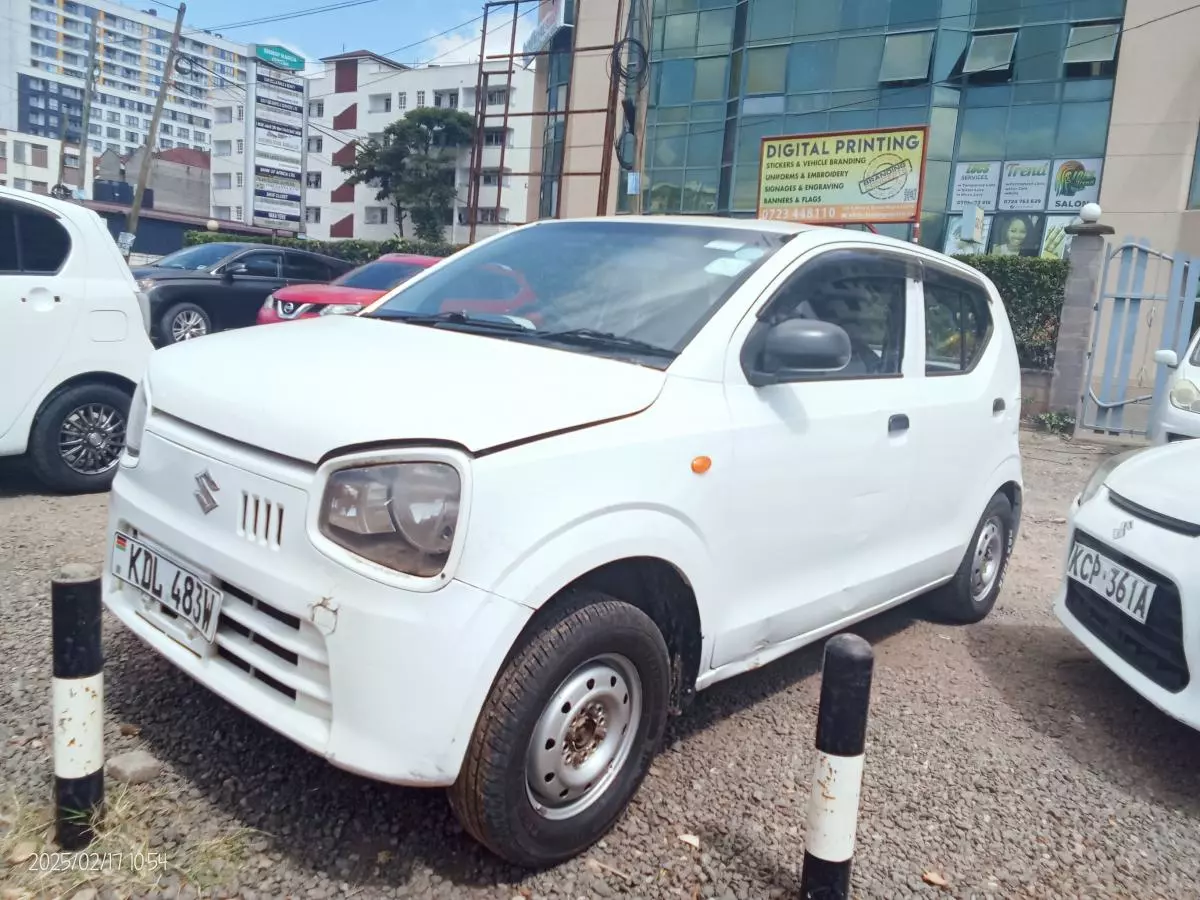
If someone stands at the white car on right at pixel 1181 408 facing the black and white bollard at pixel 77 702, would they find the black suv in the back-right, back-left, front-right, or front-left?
front-right

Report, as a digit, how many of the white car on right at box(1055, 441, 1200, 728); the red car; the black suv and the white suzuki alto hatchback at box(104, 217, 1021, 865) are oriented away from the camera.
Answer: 0

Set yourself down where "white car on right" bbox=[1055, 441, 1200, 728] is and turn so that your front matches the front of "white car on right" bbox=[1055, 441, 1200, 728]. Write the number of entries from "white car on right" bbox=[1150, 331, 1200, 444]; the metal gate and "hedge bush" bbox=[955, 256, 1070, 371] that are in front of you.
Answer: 0

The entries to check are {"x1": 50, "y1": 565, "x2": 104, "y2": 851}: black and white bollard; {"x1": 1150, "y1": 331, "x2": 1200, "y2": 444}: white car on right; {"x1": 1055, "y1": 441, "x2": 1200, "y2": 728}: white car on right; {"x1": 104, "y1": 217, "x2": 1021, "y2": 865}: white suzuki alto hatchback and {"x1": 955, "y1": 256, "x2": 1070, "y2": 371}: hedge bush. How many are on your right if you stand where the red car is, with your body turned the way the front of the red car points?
0

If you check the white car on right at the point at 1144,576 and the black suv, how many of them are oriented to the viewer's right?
0

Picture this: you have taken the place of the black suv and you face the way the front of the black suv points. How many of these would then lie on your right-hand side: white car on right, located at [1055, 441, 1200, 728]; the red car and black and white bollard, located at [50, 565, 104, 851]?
0

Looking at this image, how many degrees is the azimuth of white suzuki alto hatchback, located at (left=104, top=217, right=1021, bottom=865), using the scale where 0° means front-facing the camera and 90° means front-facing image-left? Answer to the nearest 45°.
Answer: approximately 45°

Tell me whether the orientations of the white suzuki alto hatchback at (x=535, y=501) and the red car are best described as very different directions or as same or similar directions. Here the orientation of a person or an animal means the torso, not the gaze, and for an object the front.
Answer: same or similar directions

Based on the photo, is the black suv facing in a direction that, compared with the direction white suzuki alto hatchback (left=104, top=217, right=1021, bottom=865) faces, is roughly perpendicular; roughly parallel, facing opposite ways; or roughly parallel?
roughly parallel

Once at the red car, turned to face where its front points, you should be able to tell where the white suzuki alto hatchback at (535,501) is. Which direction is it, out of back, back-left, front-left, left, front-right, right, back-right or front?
front-left

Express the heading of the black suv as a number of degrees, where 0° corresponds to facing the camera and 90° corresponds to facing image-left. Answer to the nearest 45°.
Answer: approximately 45°

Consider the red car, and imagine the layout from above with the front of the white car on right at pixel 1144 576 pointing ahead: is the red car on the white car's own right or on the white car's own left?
on the white car's own right

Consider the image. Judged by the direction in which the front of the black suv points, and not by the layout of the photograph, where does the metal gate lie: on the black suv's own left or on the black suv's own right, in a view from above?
on the black suv's own left

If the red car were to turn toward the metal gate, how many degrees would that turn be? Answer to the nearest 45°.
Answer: approximately 135° to its left

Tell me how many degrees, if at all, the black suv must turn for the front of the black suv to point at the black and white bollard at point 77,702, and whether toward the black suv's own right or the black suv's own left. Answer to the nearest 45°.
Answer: approximately 45° to the black suv's own left

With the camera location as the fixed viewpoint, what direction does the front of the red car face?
facing the viewer and to the left of the viewer

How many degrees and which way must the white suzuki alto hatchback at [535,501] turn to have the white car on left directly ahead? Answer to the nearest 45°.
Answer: approximately 90° to its right

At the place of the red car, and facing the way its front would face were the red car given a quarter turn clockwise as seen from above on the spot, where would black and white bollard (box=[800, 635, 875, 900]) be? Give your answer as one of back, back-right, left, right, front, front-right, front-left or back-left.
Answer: back-left
